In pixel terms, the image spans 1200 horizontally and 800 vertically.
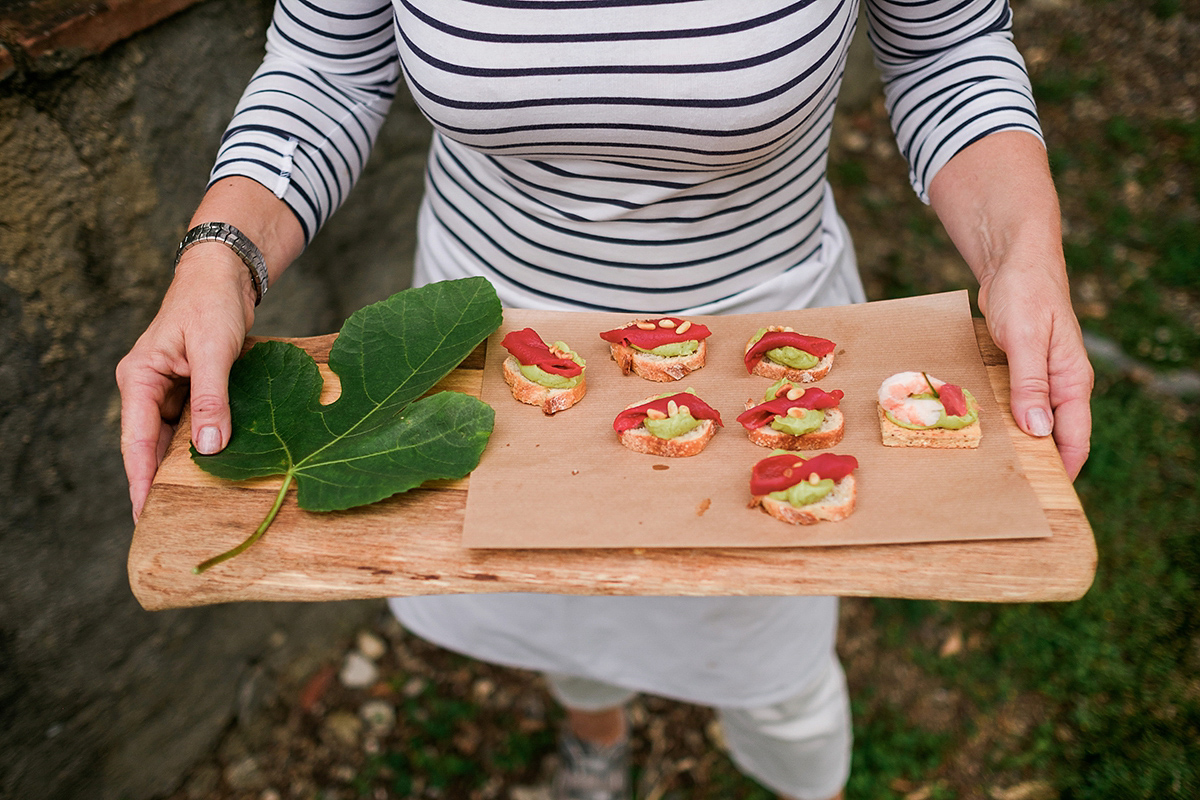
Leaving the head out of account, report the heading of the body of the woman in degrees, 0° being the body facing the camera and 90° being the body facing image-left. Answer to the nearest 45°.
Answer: approximately 0°

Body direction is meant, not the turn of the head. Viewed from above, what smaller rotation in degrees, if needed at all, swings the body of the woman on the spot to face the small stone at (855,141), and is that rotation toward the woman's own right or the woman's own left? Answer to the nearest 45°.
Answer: approximately 180°
